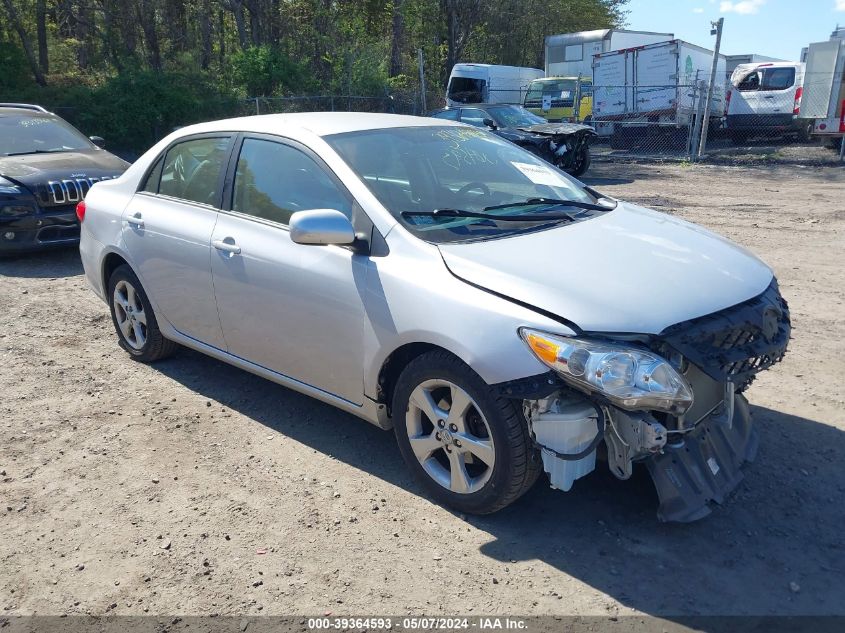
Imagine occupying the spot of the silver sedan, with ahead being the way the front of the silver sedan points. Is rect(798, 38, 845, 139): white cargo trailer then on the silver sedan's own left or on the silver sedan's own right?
on the silver sedan's own left

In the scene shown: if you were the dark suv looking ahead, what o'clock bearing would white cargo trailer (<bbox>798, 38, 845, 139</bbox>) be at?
The white cargo trailer is roughly at 10 o'clock from the dark suv.

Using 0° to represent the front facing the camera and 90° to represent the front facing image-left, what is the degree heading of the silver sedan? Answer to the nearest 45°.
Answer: approximately 315°

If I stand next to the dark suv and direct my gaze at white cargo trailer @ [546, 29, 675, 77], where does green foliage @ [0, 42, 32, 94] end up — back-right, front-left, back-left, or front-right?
front-left

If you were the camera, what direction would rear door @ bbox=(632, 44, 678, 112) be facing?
facing the viewer and to the left of the viewer

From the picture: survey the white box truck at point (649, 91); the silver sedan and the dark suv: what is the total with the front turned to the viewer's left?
0

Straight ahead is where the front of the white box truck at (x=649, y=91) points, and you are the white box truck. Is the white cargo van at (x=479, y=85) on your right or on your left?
on your left

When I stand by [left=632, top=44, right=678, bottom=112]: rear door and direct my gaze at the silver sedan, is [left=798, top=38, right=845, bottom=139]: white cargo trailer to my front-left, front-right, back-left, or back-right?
front-left

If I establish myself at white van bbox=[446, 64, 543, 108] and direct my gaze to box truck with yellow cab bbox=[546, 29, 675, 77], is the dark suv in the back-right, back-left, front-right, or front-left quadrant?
back-right

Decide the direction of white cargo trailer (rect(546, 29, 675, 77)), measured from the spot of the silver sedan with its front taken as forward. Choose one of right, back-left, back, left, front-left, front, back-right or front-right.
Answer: back-left

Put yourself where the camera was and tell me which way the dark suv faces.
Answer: facing the viewer and to the right of the viewer

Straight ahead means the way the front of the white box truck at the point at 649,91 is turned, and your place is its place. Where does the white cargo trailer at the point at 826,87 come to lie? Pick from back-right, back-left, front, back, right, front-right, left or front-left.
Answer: right
